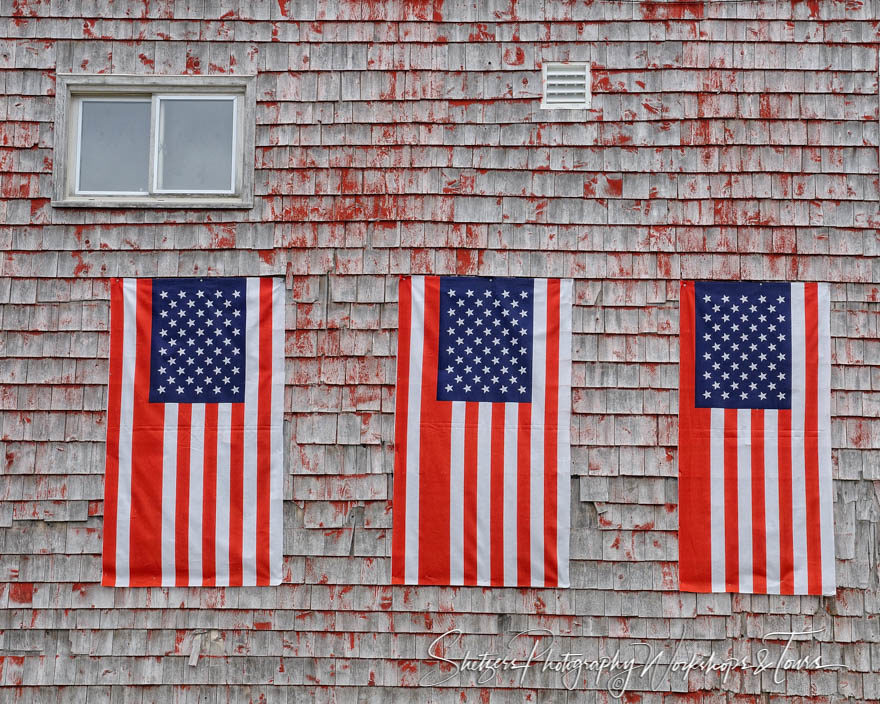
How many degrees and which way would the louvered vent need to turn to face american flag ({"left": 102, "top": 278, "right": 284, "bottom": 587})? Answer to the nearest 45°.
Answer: approximately 90° to its right

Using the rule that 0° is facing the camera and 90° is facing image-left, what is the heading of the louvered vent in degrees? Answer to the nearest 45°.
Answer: approximately 0°

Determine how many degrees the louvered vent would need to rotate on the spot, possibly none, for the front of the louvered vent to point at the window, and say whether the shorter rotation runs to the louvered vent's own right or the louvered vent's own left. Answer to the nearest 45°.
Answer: approximately 90° to the louvered vent's own right
